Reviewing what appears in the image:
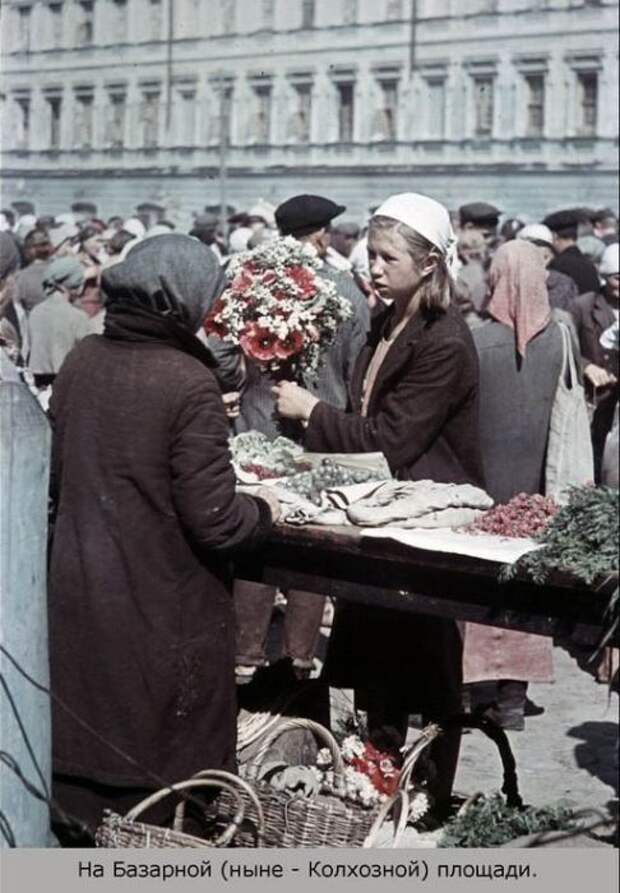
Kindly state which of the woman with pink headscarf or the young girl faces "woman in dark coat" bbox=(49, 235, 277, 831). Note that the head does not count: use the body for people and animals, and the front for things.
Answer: the young girl

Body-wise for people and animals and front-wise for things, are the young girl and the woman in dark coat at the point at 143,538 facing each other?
yes

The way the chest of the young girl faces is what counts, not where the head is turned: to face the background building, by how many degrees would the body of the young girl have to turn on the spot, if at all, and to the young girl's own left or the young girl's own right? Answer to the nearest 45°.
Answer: approximately 135° to the young girl's own right

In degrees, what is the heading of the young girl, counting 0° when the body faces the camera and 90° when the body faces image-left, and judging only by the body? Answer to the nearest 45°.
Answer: approximately 45°

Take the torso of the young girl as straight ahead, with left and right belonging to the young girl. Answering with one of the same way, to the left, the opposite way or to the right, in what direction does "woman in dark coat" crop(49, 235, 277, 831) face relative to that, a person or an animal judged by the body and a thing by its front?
the opposite way

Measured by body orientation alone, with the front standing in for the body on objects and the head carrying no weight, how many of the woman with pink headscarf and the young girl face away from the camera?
1

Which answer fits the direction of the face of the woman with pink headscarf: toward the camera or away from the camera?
away from the camera

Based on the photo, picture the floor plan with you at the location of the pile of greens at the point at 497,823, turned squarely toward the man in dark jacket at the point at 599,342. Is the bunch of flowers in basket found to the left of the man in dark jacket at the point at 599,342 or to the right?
left

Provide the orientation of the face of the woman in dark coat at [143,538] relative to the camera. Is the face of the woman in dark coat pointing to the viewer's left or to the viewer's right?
to the viewer's right

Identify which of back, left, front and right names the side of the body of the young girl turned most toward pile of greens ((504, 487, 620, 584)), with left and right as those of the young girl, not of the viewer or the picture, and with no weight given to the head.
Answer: left

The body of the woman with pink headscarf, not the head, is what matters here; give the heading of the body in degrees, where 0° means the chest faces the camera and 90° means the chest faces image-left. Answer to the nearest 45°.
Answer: approximately 180°

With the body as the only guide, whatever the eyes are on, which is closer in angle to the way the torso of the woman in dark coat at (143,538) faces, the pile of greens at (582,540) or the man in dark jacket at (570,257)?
the man in dark jacket
